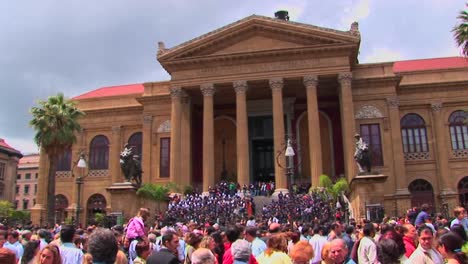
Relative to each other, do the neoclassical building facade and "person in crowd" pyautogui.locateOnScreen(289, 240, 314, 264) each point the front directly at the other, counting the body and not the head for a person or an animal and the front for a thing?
yes

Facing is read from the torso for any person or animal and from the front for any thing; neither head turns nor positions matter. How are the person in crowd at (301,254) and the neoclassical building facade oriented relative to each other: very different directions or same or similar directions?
very different directions

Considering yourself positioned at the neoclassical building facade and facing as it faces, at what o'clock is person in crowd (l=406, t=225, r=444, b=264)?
The person in crowd is roughly at 12 o'clock from the neoclassical building facade.

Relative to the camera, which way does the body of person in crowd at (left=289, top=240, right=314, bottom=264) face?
away from the camera

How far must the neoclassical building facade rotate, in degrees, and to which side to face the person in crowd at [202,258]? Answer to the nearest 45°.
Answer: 0° — it already faces them

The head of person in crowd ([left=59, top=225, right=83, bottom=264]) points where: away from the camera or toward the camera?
away from the camera

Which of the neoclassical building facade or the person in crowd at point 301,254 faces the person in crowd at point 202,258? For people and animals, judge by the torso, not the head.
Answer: the neoclassical building facade
